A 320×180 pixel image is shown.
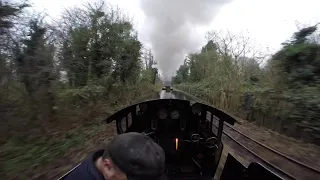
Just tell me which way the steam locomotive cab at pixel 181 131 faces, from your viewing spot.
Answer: facing away from the viewer

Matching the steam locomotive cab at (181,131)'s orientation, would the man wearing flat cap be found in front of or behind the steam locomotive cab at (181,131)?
behind
